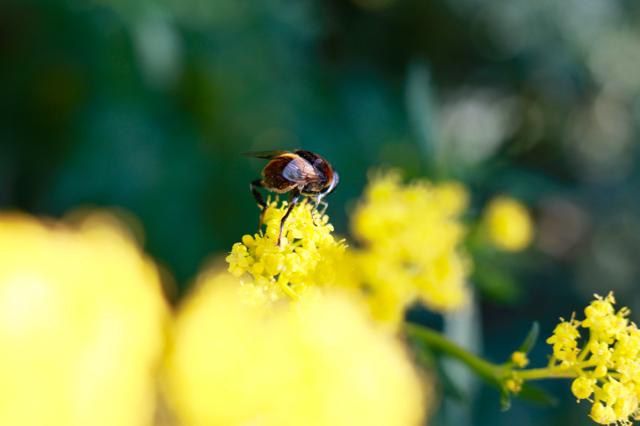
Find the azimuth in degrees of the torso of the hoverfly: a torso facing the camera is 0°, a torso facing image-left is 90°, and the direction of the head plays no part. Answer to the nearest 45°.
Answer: approximately 270°

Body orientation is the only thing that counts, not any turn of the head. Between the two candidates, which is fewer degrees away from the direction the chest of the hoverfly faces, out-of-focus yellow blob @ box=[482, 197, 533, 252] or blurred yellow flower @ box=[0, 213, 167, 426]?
the out-of-focus yellow blob
